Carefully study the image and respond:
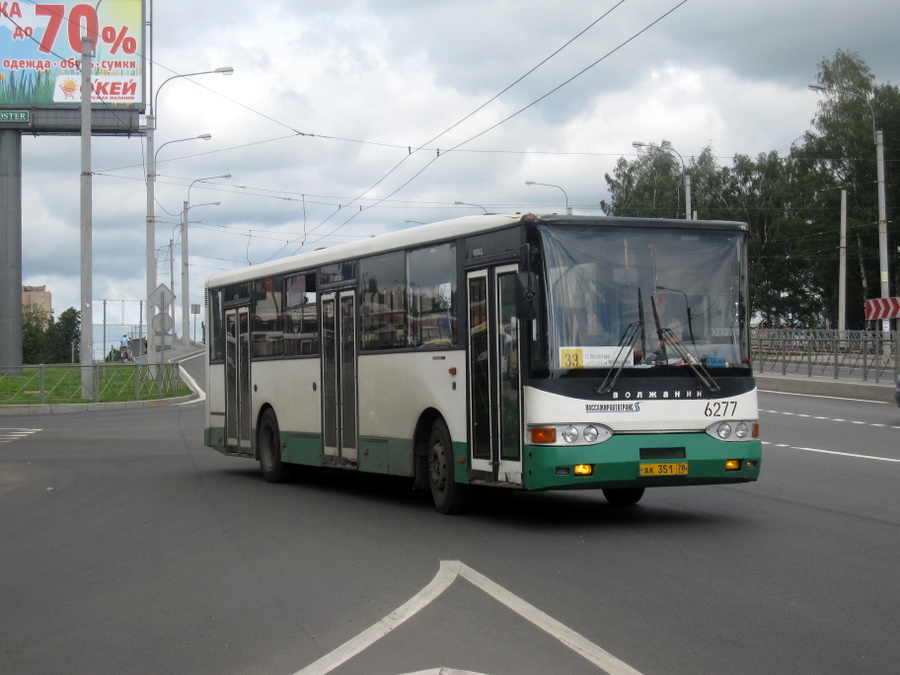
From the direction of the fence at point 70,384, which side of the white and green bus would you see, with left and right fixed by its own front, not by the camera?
back

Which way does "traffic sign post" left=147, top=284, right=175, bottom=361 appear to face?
away from the camera

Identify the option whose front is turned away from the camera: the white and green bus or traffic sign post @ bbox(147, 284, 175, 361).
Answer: the traffic sign post

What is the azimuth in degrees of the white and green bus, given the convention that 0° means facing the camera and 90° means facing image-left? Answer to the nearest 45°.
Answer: approximately 315°

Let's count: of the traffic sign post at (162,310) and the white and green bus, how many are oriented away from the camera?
1

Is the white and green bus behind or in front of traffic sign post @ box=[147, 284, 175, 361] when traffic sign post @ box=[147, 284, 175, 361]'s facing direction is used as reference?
behind

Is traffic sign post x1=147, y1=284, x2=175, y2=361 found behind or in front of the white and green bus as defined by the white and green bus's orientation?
behind
